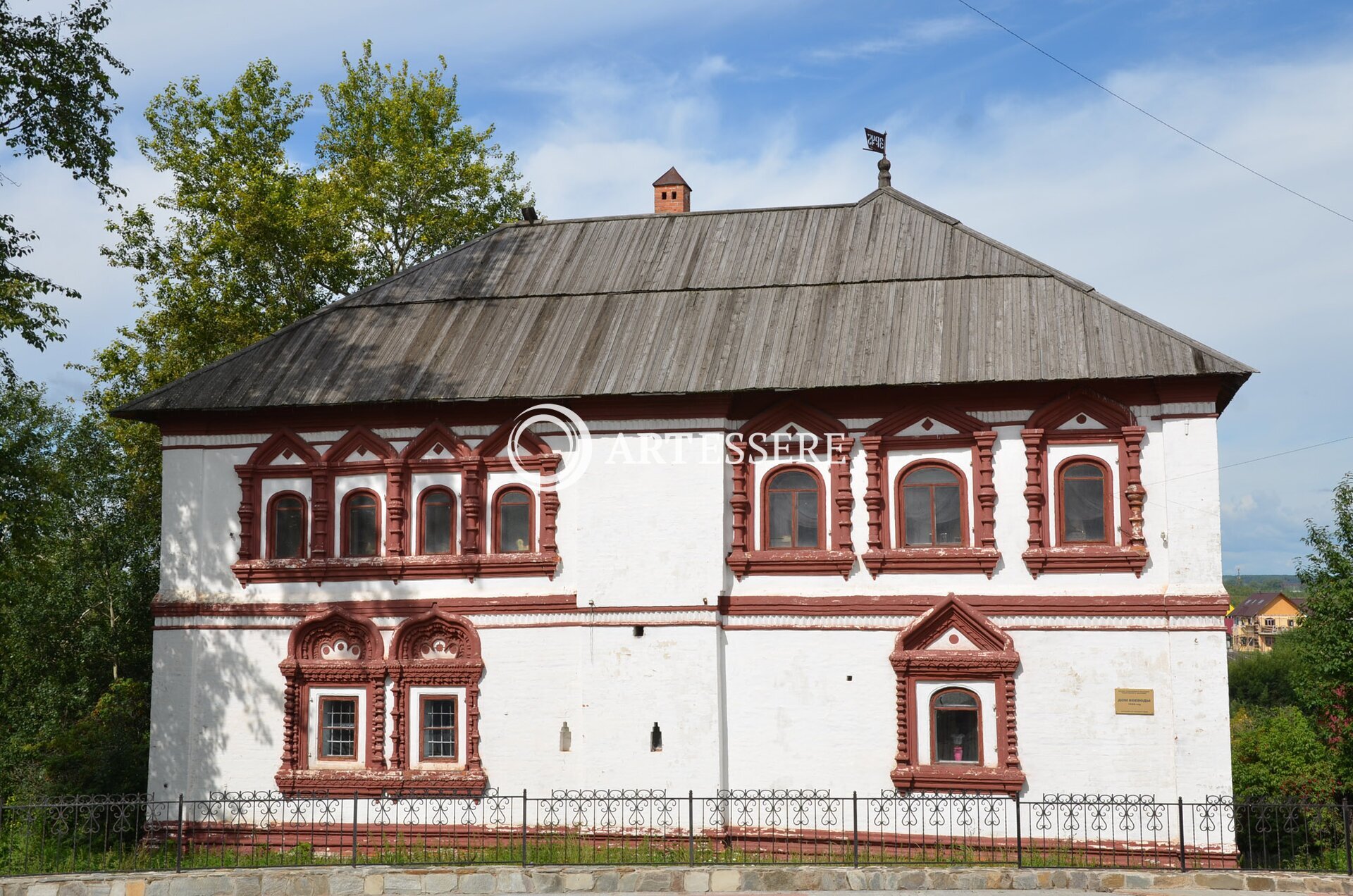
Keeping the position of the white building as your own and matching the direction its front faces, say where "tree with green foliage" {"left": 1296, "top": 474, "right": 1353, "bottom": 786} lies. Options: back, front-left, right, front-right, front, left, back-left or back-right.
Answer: left

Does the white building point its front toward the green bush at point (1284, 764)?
no

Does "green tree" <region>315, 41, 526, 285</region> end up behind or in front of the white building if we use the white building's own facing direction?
behind

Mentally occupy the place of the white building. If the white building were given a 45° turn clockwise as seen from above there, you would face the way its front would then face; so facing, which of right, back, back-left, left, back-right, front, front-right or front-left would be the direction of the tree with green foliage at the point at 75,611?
right

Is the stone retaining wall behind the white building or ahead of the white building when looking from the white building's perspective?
ahead

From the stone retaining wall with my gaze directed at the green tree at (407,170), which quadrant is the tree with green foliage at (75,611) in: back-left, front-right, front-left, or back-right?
front-left

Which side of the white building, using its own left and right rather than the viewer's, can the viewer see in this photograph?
front
